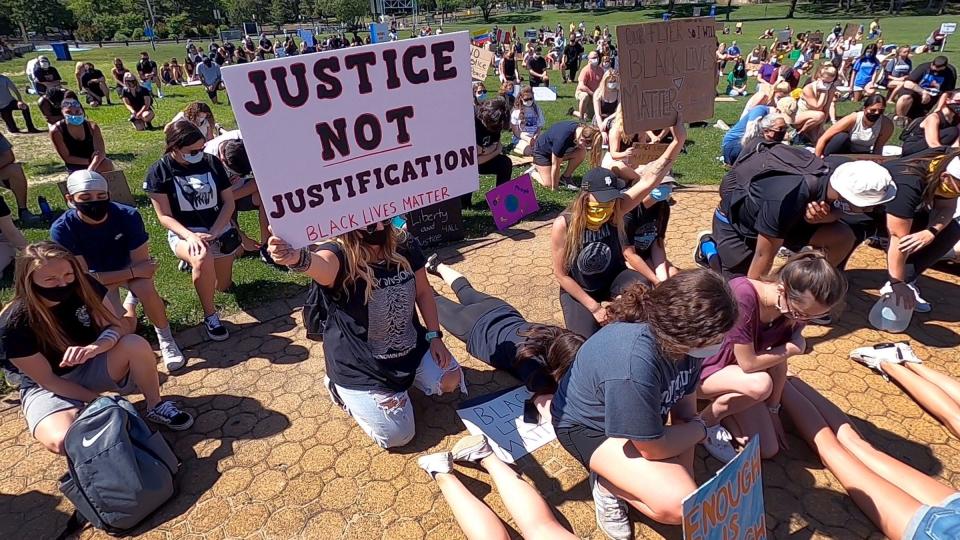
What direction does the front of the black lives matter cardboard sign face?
toward the camera

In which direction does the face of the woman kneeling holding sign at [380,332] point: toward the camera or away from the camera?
toward the camera

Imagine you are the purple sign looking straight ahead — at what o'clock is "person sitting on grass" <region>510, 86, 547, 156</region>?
The person sitting on grass is roughly at 6 o'clock from the purple sign.

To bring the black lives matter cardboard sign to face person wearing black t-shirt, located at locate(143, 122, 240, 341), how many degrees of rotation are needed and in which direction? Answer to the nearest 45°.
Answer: approximately 90° to its right

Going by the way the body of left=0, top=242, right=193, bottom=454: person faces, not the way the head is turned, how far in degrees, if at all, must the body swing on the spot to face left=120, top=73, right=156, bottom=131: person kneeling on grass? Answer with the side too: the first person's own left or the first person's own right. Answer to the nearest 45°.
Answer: approximately 135° to the first person's own left

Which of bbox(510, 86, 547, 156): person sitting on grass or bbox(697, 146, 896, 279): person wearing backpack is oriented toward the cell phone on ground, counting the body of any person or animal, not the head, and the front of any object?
the person sitting on grass

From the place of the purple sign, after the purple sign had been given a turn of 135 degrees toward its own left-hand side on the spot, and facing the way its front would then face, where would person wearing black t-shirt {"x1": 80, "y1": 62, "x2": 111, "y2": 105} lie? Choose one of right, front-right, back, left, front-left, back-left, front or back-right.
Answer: left

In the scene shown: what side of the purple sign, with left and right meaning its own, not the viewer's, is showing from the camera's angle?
front

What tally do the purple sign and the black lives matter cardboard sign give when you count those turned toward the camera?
2

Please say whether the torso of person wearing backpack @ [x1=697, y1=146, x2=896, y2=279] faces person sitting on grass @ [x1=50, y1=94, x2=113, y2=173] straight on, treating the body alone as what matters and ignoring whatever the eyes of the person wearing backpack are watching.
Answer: no

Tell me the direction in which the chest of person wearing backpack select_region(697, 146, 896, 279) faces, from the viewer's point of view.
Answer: to the viewer's right

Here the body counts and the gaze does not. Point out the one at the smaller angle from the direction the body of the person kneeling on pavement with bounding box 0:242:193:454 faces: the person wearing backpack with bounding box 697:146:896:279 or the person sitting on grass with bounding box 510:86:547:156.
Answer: the person wearing backpack

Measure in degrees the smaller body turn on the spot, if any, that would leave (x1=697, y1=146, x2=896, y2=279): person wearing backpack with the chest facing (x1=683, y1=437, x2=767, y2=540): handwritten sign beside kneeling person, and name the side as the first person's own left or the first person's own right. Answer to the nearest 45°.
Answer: approximately 90° to the first person's own right

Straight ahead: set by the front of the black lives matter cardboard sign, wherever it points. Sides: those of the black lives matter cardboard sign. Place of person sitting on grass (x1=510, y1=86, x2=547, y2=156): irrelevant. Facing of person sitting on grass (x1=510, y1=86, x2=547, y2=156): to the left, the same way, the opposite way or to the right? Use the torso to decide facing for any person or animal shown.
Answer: the same way

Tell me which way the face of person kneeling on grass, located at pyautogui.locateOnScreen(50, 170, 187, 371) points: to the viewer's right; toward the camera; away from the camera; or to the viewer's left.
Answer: toward the camera

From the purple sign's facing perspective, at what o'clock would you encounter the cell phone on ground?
The cell phone on ground is roughly at 12 o'clock from the purple sign.
